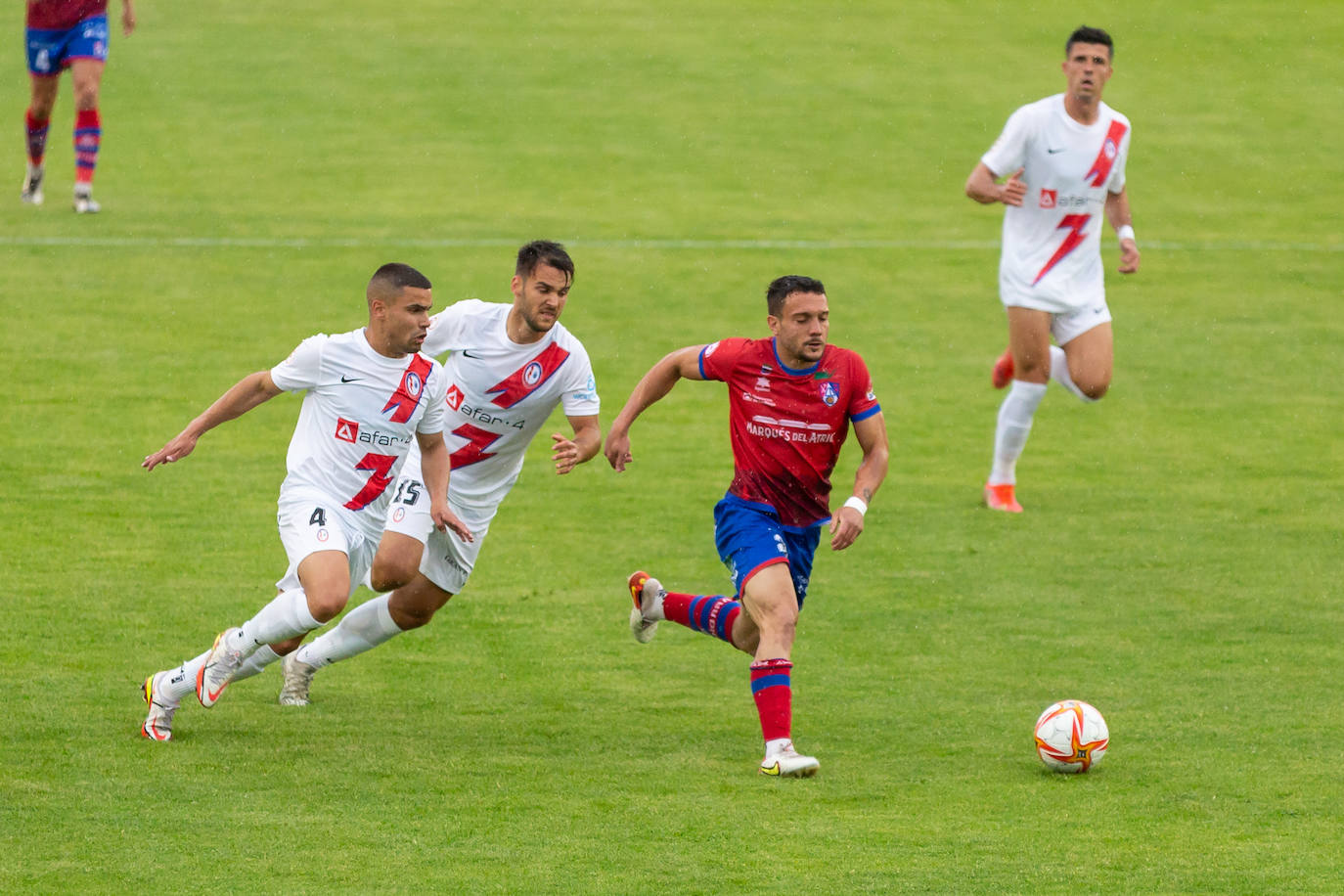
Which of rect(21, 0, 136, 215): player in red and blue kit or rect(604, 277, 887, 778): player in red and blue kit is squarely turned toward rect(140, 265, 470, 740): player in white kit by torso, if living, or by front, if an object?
rect(21, 0, 136, 215): player in red and blue kit

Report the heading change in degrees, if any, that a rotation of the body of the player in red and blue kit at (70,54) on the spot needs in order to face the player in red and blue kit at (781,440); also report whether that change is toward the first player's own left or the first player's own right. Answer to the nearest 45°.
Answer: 0° — they already face them

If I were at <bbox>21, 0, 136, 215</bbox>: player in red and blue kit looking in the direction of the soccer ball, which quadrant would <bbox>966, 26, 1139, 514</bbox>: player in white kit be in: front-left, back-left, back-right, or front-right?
front-left

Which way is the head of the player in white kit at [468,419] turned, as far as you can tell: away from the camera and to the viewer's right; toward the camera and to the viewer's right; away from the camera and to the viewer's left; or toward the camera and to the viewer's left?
toward the camera and to the viewer's right

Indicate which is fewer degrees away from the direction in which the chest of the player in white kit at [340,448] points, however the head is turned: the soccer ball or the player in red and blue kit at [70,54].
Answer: the soccer ball

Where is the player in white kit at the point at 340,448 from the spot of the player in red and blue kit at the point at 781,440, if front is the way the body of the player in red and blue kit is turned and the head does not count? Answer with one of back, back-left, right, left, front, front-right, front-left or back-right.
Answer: back-right

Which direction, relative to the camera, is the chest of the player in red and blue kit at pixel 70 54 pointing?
toward the camera

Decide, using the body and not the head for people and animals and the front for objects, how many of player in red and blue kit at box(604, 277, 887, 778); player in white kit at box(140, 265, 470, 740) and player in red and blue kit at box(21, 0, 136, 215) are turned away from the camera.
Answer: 0

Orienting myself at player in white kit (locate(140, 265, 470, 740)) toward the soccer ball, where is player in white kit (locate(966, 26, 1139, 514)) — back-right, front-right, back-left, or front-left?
front-left

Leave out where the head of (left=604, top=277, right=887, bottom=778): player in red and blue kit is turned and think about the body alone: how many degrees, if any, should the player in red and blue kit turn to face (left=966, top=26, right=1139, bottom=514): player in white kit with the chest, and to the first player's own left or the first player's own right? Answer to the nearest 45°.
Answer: approximately 90° to the first player's own left

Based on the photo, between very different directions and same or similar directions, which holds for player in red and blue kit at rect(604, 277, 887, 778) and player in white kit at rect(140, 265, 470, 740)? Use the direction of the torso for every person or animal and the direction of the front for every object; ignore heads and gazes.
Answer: same or similar directions

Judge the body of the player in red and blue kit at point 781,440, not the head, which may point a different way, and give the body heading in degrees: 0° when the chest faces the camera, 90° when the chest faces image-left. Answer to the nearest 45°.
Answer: approximately 315°

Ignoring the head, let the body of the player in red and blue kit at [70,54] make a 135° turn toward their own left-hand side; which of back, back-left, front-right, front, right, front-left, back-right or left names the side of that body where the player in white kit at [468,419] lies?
back-right

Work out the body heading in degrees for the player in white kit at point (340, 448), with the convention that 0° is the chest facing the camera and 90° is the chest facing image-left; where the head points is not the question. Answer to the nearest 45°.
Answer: approximately 315°

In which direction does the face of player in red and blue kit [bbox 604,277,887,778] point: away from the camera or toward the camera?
toward the camera

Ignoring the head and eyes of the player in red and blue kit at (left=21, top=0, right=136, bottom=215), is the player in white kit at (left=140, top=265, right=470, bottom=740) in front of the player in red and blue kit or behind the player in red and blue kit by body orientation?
in front

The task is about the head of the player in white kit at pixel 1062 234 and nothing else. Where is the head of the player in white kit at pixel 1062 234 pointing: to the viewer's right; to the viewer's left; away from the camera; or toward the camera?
toward the camera

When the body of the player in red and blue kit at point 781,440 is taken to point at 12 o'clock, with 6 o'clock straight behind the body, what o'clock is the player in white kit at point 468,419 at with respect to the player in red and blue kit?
The player in white kit is roughly at 5 o'clock from the player in red and blue kit.
